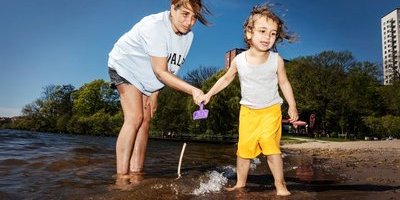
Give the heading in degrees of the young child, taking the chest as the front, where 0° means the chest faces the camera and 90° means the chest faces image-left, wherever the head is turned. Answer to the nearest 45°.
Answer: approximately 0°

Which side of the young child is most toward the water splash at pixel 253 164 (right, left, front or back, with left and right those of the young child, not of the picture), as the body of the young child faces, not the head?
back
